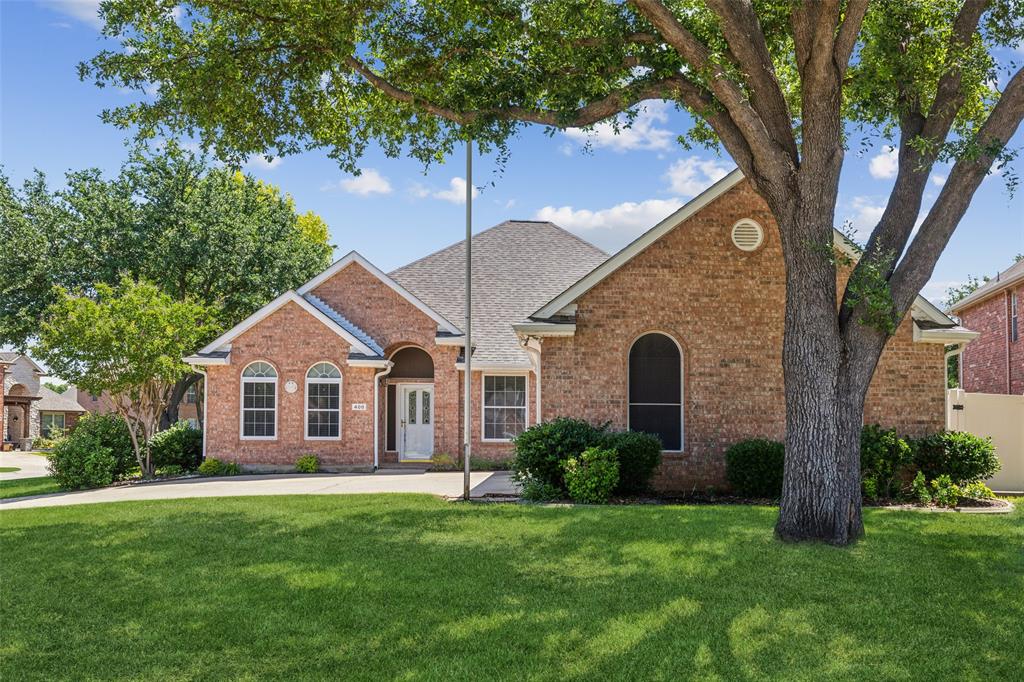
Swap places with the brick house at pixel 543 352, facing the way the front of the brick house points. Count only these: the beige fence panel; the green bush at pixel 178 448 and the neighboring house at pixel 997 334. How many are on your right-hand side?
1

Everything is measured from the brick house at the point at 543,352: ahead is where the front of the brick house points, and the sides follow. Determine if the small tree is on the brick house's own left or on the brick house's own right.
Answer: on the brick house's own right

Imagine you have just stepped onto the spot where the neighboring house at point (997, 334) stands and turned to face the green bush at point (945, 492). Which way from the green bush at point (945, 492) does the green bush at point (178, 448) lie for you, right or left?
right

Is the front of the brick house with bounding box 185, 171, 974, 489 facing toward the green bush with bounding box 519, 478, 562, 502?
yes

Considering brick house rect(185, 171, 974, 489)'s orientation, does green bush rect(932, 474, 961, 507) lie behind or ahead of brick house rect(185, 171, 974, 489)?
ahead

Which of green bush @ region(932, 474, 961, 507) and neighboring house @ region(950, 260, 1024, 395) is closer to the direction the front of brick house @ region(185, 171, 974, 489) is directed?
the green bush

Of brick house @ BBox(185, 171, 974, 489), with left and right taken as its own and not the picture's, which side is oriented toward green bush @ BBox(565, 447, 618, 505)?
front

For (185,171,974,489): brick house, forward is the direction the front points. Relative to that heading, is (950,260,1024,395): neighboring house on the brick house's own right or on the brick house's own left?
on the brick house's own left

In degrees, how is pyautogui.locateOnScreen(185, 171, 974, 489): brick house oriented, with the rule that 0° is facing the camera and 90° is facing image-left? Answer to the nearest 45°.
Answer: approximately 0°

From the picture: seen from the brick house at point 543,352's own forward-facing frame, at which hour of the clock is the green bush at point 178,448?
The green bush is roughly at 3 o'clock from the brick house.
